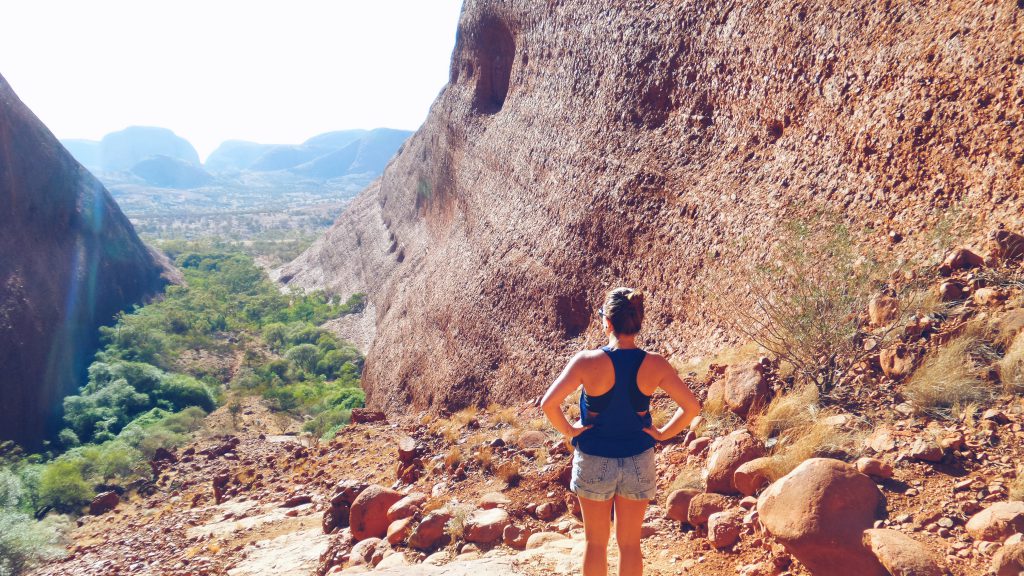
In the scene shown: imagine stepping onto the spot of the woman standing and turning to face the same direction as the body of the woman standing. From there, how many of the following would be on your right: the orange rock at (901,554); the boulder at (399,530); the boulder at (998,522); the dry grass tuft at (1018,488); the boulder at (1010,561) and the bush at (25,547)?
4

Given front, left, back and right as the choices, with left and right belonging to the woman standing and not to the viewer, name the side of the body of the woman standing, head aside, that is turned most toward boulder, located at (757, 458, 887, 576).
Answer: right

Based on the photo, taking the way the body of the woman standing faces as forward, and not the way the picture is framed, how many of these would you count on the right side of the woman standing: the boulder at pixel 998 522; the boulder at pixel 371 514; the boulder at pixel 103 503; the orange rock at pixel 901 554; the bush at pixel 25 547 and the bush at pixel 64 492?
2

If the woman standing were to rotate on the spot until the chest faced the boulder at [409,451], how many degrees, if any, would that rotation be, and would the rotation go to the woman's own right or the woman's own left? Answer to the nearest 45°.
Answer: approximately 45° to the woman's own left

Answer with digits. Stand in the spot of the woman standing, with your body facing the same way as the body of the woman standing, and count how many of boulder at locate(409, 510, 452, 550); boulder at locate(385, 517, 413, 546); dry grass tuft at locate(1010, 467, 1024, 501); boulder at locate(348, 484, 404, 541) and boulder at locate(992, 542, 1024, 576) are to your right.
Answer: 2

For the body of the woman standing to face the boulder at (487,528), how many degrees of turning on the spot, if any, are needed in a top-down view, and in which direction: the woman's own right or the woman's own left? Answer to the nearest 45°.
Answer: approximately 45° to the woman's own left

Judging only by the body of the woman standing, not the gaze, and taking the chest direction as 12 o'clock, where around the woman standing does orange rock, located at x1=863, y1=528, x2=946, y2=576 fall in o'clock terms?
The orange rock is roughly at 3 o'clock from the woman standing.

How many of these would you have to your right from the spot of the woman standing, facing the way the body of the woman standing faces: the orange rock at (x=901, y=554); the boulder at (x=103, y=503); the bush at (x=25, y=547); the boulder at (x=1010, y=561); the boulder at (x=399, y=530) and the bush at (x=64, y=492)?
2

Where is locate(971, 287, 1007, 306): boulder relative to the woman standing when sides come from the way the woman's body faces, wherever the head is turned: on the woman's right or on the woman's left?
on the woman's right

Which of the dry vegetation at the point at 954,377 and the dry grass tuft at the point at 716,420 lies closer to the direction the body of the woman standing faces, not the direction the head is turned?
the dry grass tuft

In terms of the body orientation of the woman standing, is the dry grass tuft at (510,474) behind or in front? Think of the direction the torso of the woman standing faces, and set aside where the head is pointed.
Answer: in front

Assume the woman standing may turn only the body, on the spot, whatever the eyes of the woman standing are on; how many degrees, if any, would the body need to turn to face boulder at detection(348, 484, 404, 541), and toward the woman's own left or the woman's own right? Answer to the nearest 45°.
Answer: approximately 45° to the woman's own left

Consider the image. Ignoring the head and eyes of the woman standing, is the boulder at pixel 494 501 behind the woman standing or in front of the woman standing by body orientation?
in front

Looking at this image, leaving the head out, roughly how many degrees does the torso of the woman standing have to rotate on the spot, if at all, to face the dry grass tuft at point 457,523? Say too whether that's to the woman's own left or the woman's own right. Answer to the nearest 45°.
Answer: approximately 45° to the woman's own left

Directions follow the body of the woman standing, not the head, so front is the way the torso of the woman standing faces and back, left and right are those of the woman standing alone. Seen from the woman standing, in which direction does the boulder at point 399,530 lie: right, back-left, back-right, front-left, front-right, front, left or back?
front-left

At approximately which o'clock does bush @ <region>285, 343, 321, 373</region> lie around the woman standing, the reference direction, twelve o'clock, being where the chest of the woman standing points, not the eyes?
The bush is roughly at 11 o'clock from the woman standing.

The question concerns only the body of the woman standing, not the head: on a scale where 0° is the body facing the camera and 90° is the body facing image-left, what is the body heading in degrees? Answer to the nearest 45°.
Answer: approximately 180°
